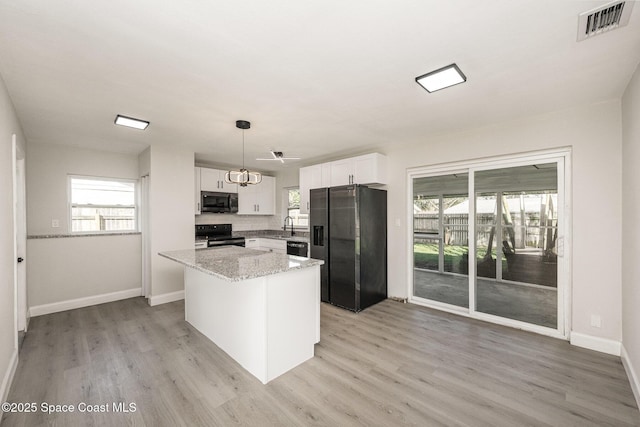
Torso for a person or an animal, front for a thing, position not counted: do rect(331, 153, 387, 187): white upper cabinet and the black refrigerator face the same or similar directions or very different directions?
same or similar directions

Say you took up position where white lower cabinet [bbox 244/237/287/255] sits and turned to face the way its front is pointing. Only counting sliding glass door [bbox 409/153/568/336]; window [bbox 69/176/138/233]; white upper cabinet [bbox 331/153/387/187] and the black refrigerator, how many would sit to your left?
3

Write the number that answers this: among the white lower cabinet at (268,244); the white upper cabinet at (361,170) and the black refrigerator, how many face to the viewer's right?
0

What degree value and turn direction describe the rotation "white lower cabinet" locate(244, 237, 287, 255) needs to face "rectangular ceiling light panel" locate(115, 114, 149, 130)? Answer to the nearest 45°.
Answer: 0° — it already faces it

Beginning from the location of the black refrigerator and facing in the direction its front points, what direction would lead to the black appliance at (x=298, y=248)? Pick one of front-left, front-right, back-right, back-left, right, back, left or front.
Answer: right

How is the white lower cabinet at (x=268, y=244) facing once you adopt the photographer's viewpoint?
facing the viewer and to the left of the viewer

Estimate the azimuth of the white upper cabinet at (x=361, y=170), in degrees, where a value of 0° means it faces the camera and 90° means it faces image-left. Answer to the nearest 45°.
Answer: approximately 45°

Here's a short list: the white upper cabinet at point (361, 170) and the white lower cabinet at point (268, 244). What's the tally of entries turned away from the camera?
0

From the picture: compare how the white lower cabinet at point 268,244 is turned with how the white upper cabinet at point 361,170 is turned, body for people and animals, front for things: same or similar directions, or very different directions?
same or similar directions

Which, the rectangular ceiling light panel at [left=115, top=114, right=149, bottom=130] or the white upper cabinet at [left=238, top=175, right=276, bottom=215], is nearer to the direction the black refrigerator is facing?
the rectangular ceiling light panel

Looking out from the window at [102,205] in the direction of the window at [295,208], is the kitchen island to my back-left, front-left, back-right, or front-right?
front-right

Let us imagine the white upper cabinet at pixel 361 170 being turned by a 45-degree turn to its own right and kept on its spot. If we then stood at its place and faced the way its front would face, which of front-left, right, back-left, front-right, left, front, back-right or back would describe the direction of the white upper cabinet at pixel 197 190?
front
